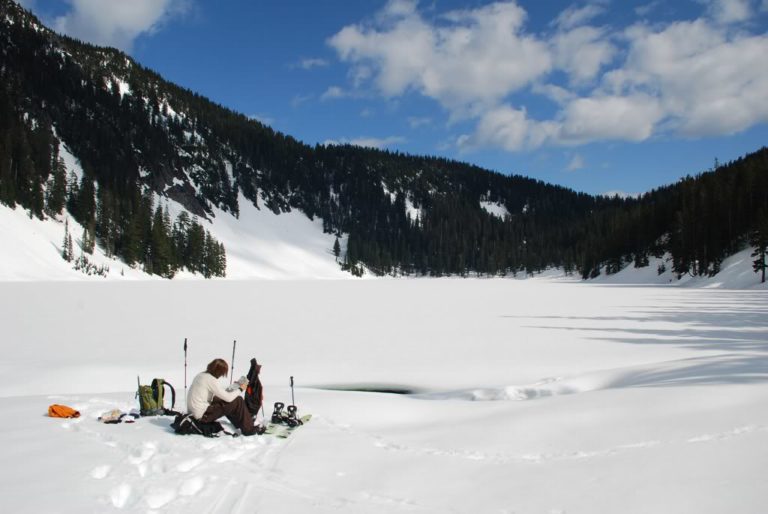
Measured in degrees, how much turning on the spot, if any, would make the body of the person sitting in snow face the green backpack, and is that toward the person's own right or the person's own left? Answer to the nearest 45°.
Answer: approximately 135° to the person's own left

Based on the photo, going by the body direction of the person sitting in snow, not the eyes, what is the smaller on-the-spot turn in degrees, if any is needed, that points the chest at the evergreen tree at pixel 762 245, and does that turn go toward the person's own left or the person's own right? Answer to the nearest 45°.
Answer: approximately 45° to the person's own left

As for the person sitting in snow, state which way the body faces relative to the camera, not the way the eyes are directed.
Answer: to the viewer's right

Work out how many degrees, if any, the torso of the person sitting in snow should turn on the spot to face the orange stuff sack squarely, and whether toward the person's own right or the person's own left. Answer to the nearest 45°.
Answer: approximately 135° to the person's own left

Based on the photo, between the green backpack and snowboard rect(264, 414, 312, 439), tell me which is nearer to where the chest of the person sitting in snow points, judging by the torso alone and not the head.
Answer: the snowboard

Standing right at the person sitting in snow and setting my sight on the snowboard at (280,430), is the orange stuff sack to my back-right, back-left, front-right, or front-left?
back-left

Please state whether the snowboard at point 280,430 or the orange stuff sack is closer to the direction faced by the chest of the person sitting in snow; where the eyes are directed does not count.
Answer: the snowboard
